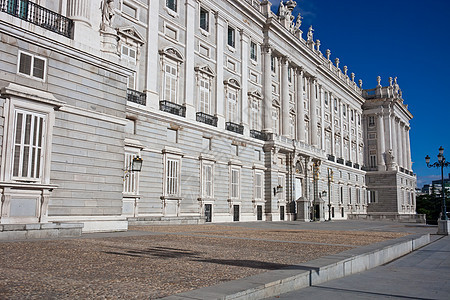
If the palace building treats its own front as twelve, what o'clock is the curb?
The curb is roughly at 1 o'clock from the palace building.

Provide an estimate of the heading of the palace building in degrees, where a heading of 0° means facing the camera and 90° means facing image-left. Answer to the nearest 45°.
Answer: approximately 315°
